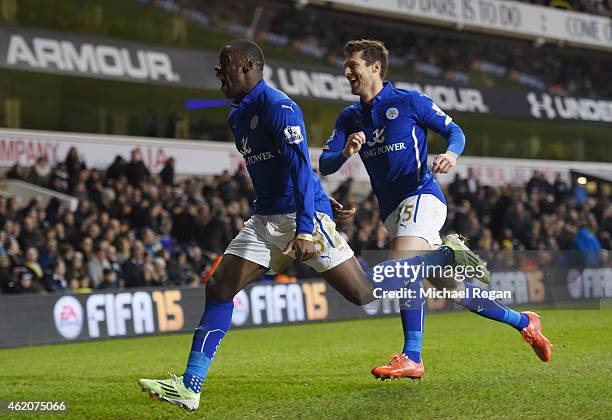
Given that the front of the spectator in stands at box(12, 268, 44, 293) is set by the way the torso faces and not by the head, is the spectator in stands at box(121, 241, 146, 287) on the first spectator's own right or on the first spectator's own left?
on the first spectator's own left

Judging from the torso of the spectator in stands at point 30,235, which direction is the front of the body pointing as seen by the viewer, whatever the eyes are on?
toward the camera

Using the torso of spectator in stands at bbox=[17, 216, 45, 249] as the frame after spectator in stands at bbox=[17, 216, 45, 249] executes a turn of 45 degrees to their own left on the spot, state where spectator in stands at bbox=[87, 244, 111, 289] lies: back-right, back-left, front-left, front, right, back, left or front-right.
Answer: front-left

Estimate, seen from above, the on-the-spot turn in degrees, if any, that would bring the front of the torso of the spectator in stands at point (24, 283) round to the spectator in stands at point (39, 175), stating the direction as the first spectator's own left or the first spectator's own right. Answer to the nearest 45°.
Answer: approximately 180°

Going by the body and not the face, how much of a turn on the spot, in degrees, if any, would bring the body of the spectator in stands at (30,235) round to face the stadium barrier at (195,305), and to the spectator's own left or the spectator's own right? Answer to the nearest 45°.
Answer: approximately 90° to the spectator's own left

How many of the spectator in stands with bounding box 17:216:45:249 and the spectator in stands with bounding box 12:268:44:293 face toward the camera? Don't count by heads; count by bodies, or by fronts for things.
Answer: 2

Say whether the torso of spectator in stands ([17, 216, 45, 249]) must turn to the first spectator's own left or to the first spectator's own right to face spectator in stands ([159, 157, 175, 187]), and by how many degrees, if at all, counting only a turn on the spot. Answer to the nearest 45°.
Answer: approximately 135° to the first spectator's own left

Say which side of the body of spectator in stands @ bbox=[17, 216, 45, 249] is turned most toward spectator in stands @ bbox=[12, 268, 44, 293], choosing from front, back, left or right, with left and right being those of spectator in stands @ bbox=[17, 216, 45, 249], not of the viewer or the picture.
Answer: front
